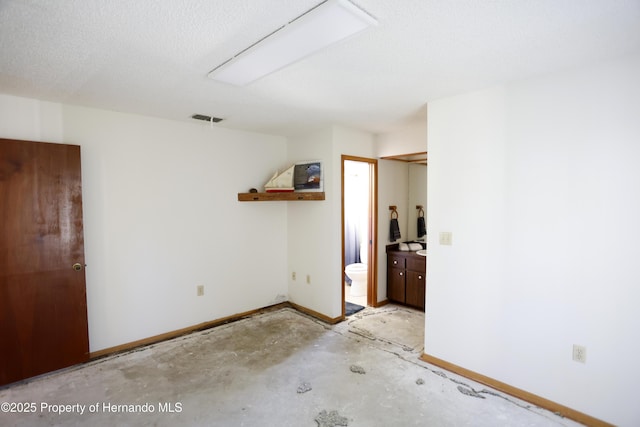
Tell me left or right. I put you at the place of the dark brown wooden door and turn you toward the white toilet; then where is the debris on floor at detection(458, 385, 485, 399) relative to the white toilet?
right

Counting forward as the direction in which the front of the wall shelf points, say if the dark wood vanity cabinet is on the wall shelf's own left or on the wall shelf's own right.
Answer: on the wall shelf's own left

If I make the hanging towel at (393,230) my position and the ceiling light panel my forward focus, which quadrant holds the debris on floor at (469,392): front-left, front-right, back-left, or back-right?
front-left

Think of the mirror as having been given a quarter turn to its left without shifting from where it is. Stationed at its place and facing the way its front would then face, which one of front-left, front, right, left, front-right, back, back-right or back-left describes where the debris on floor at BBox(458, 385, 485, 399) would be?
front-right

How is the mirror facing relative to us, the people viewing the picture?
facing the viewer and to the left of the viewer

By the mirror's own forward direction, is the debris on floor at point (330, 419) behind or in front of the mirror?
in front

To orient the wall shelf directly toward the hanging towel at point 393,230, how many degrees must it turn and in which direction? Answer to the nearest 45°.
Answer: approximately 90° to its left

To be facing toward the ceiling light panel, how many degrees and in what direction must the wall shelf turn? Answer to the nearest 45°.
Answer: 0° — it already faces it

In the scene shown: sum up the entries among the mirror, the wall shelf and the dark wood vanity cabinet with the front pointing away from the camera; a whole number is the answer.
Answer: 0

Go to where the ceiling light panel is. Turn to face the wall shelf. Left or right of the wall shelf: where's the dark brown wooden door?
left

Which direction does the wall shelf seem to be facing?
toward the camera

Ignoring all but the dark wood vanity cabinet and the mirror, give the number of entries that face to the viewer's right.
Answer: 0

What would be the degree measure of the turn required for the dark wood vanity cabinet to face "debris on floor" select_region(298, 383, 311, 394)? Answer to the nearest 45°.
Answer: approximately 45° to its left
